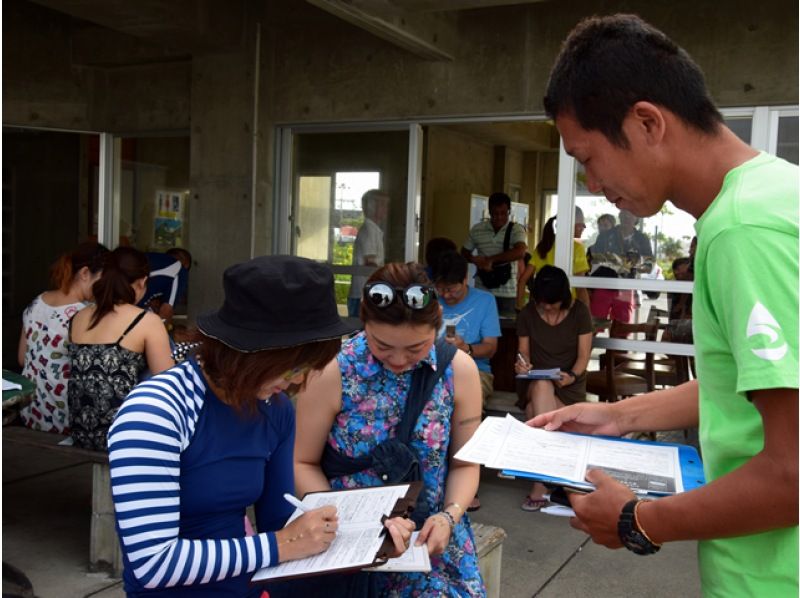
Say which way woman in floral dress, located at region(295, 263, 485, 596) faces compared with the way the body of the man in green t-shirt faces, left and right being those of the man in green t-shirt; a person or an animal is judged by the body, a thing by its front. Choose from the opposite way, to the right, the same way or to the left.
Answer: to the left

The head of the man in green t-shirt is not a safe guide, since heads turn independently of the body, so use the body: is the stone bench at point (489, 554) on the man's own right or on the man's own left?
on the man's own right

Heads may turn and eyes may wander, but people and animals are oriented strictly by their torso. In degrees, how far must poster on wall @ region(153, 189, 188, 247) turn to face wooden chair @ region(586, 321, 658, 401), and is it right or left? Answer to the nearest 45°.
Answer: approximately 45° to its left

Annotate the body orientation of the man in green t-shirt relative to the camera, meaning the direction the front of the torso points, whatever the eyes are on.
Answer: to the viewer's left

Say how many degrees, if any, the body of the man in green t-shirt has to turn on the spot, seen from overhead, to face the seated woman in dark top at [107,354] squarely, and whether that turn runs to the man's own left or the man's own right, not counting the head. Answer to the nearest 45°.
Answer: approximately 45° to the man's own right

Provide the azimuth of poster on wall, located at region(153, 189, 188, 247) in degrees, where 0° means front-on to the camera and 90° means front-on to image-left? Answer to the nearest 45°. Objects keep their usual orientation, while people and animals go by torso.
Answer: approximately 0°

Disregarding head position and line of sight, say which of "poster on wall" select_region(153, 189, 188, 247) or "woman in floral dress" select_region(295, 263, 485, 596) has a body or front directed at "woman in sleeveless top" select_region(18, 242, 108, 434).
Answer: the poster on wall

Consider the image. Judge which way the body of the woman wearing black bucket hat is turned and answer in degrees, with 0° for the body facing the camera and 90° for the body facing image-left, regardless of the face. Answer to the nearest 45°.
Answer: approximately 315°

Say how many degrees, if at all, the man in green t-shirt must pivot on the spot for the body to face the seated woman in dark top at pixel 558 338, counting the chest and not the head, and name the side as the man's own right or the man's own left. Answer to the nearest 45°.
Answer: approximately 90° to the man's own right
